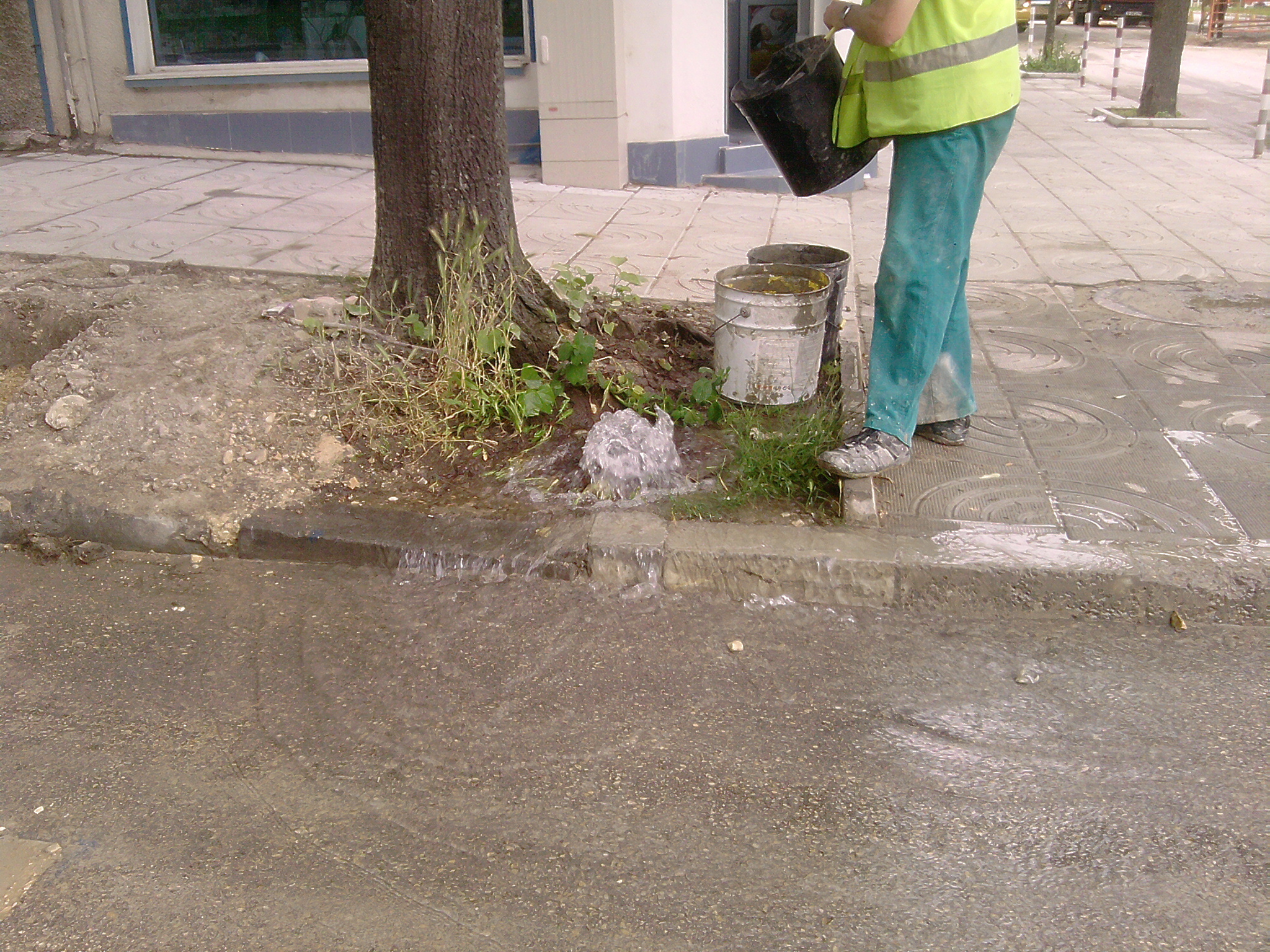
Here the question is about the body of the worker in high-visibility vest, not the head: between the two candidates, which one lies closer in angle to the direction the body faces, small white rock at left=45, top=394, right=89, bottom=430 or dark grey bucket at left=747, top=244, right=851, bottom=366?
the small white rock

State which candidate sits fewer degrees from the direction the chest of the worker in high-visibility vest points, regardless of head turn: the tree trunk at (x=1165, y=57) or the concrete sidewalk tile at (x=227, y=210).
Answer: the concrete sidewalk tile

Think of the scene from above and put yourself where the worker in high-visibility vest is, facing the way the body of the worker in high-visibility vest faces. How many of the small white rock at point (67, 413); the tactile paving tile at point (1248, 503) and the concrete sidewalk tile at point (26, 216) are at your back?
1

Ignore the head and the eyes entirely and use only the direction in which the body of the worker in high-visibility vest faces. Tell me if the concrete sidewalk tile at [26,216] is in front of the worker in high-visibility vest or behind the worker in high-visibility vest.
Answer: in front

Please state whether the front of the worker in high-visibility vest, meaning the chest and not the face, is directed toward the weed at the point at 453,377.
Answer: yes

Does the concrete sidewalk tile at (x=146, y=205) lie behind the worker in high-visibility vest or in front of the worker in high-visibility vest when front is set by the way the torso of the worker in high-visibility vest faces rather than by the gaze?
in front

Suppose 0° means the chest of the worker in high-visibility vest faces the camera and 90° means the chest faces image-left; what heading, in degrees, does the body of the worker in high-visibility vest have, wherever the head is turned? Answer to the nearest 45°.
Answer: approximately 90°

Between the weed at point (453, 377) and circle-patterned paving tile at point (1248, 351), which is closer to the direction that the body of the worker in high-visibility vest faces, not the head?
the weed

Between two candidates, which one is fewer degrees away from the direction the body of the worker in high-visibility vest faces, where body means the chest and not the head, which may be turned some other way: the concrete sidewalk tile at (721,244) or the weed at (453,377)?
the weed
